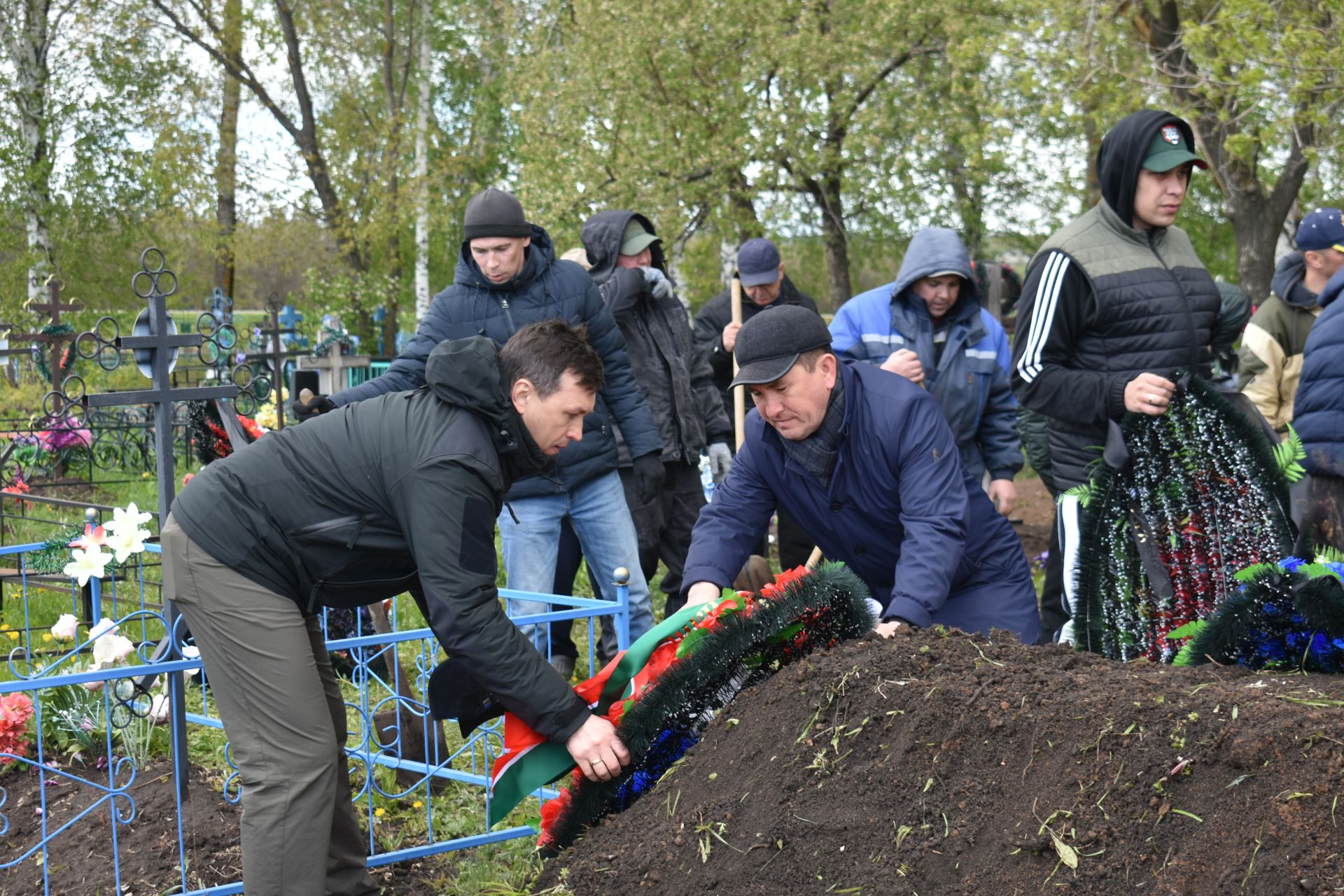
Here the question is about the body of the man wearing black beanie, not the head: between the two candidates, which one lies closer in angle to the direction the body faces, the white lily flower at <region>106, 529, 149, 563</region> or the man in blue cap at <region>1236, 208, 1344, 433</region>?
the white lily flower

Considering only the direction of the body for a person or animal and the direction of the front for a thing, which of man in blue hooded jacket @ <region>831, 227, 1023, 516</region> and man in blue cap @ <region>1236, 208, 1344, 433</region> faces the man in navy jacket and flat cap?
the man in blue hooded jacket

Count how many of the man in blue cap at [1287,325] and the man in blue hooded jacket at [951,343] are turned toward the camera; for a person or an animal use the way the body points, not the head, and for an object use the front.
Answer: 1

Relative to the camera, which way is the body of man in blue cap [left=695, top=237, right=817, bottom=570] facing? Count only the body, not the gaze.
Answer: toward the camera

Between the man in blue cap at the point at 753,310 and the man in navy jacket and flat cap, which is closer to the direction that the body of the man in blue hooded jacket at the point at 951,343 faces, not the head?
the man in navy jacket and flat cap

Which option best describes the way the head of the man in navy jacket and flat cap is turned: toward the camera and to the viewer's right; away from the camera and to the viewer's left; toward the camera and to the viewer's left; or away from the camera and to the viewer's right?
toward the camera and to the viewer's left

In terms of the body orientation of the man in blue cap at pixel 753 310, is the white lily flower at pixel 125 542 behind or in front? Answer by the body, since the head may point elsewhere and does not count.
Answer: in front

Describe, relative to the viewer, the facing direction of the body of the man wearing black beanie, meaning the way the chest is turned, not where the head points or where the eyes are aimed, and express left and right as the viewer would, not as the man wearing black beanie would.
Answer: facing the viewer
